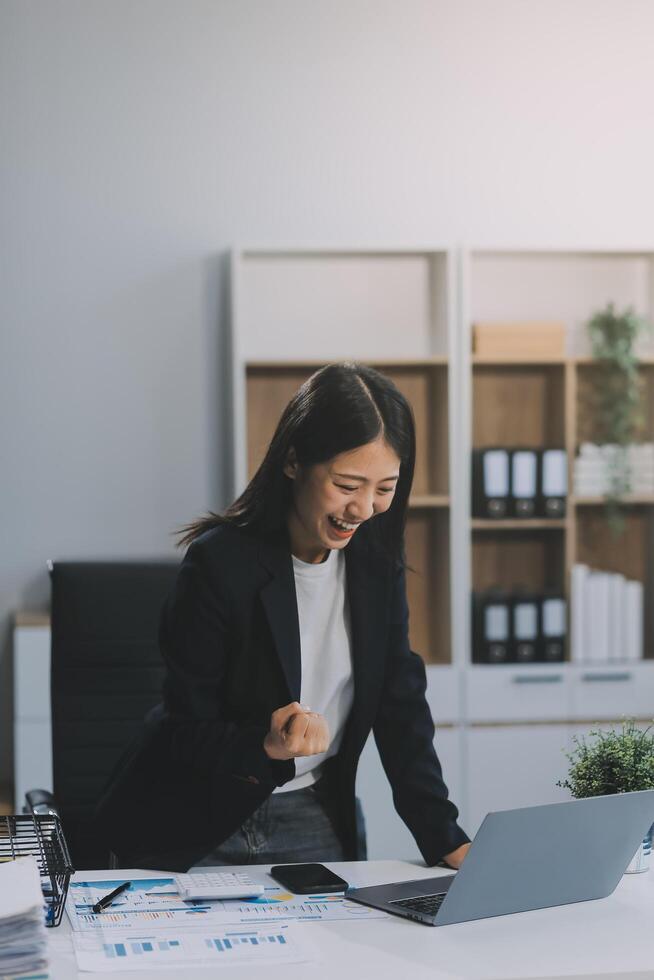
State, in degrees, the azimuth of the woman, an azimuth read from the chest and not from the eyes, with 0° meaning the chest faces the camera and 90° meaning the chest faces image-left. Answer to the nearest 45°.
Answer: approximately 315°

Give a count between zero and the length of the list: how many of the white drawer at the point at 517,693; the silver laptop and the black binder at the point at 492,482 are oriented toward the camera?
2

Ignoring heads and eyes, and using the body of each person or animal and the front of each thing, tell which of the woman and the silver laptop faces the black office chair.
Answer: the silver laptop

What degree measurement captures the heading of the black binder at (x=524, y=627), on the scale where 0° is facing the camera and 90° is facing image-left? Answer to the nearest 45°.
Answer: approximately 0°
